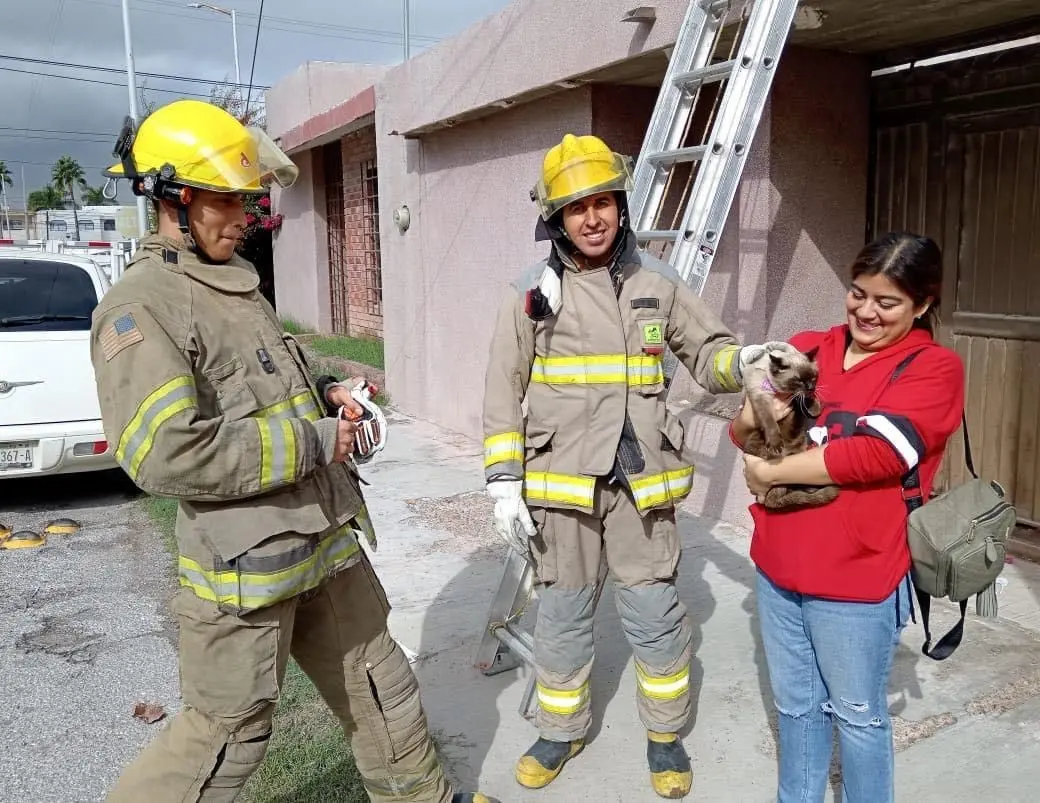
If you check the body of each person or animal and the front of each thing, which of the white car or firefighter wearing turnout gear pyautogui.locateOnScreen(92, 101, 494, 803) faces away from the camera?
the white car

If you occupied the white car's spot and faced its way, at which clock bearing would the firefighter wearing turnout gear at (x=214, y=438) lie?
The firefighter wearing turnout gear is roughly at 6 o'clock from the white car.

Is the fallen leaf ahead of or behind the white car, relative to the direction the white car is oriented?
behind

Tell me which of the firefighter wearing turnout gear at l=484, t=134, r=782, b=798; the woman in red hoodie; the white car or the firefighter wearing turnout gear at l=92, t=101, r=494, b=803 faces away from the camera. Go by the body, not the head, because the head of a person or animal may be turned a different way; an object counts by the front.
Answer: the white car

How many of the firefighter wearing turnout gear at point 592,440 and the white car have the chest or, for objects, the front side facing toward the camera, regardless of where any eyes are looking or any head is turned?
1

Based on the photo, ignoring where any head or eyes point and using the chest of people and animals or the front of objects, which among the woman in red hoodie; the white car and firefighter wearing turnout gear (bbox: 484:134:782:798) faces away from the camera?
the white car

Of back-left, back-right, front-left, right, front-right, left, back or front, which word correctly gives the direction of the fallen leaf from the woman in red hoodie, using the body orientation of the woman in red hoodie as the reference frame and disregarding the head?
front-right

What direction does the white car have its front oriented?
away from the camera

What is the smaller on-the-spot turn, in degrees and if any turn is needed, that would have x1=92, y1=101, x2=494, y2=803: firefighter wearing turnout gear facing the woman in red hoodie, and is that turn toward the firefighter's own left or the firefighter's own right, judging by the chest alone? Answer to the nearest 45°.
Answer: approximately 45° to the firefighter's own left

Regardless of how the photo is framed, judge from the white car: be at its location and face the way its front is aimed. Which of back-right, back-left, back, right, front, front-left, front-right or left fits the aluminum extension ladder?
back-right

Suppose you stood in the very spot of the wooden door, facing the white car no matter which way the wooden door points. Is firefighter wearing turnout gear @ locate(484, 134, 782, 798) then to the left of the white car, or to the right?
left
